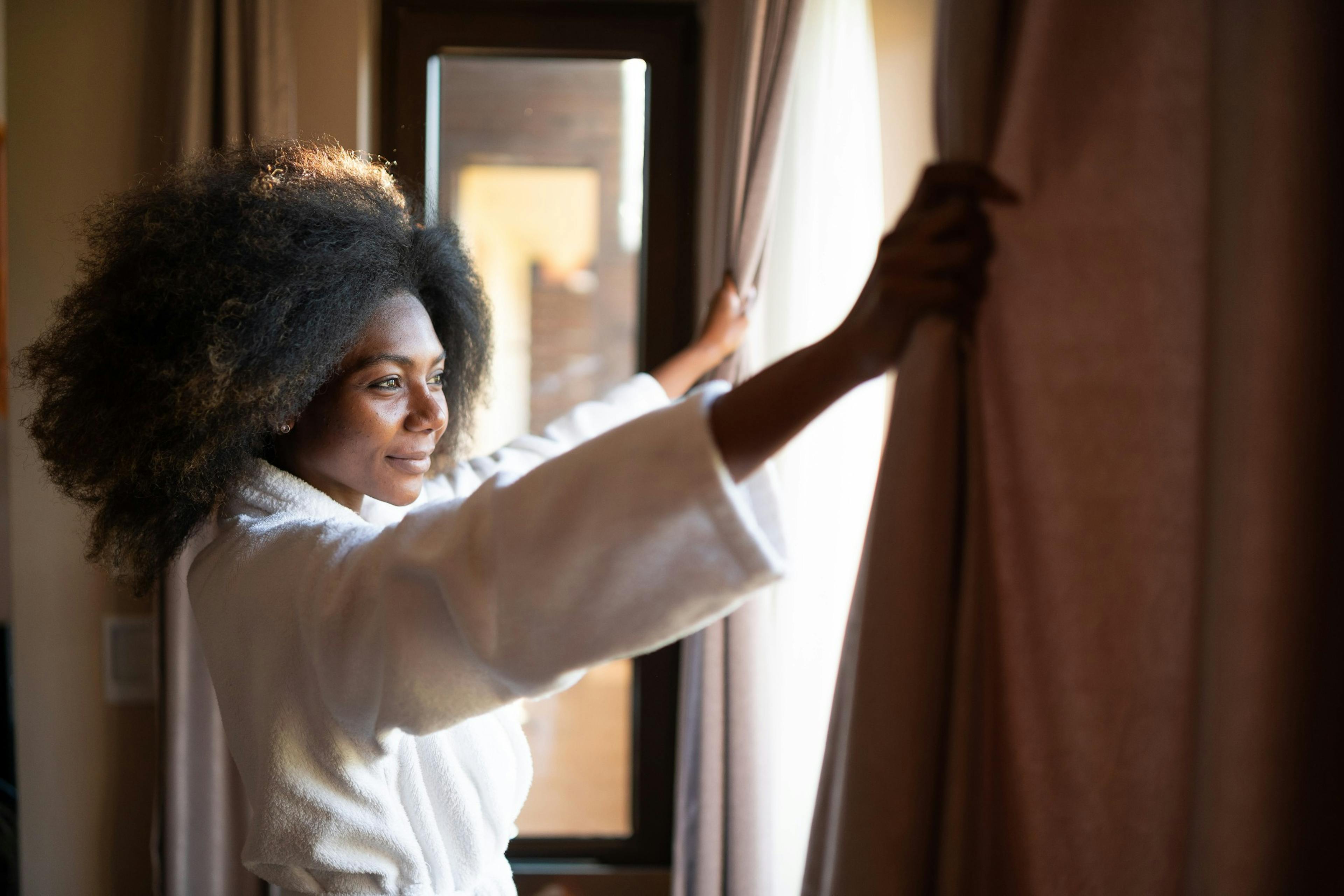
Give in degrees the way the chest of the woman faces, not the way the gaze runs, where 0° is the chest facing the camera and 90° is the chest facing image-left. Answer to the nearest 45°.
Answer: approximately 270°

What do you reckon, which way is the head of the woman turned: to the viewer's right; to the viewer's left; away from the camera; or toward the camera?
to the viewer's right

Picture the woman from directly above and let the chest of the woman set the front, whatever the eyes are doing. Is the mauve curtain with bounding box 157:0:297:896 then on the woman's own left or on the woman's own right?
on the woman's own left

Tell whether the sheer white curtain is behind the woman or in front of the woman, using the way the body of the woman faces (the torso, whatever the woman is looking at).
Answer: in front

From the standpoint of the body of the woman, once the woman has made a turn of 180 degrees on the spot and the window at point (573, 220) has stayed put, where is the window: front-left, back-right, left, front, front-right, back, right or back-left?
right
